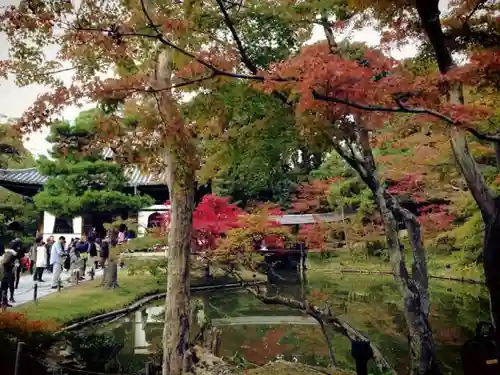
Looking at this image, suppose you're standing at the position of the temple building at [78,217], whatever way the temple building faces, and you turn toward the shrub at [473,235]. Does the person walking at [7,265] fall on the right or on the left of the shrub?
right

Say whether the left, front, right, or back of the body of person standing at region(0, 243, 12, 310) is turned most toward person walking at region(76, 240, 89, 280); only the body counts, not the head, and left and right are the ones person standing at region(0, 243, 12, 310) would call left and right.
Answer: left

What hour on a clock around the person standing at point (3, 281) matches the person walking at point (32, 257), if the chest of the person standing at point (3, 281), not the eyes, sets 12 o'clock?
the person walking at point (32, 257) is roughly at 9 o'clock from the person standing at point (3, 281).
